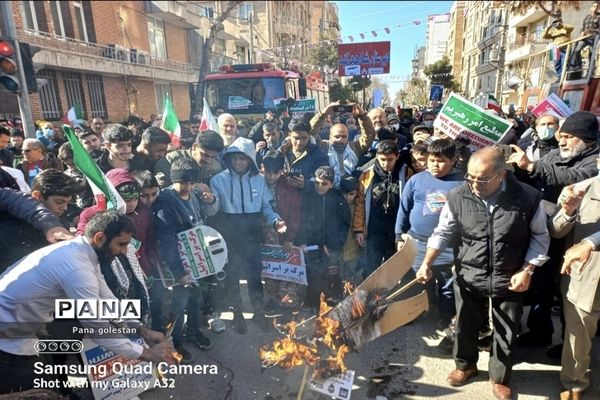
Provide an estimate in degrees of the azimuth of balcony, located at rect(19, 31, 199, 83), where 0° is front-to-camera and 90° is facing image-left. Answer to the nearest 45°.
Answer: approximately 315°

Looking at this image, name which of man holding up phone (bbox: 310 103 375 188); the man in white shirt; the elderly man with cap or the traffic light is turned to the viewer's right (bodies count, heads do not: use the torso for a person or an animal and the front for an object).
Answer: the man in white shirt

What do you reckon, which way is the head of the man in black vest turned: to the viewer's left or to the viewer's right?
to the viewer's left

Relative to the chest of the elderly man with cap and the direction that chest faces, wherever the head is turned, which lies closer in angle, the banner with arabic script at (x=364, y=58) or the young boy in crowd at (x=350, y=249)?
the young boy in crowd

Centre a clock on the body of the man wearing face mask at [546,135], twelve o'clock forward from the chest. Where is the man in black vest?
The man in black vest is roughly at 12 o'clock from the man wearing face mask.

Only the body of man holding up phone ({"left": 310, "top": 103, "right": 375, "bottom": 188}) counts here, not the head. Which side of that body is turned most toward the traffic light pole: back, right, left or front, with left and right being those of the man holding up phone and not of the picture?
right

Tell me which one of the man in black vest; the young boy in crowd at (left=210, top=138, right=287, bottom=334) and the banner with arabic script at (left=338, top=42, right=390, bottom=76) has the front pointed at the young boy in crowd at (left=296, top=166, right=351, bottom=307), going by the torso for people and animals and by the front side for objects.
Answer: the banner with arabic script

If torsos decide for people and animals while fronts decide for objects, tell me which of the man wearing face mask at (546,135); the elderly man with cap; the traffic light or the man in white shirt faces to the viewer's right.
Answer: the man in white shirt

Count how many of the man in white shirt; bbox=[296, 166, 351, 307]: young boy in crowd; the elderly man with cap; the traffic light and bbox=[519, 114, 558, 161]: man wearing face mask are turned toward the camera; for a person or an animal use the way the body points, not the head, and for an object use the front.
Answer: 3

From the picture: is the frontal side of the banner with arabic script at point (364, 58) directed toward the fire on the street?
yes
